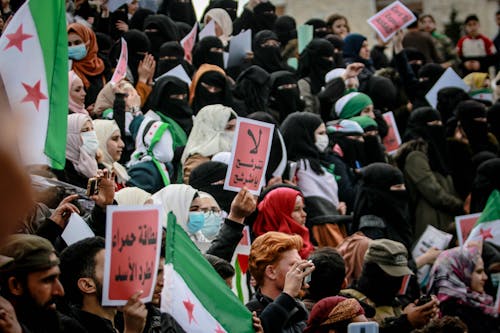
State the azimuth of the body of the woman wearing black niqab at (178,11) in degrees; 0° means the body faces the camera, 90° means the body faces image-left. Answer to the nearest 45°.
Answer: approximately 315°

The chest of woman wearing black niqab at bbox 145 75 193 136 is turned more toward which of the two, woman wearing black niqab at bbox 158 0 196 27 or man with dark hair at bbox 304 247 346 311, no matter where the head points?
the man with dark hair

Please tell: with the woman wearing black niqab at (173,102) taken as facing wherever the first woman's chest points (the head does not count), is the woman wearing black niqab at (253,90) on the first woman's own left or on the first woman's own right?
on the first woman's own left

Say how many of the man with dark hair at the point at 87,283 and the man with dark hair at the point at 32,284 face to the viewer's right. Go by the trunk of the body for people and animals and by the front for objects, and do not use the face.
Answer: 2

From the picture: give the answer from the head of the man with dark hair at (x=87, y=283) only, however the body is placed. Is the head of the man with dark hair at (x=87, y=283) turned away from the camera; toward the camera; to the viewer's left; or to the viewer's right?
to the viewer's right

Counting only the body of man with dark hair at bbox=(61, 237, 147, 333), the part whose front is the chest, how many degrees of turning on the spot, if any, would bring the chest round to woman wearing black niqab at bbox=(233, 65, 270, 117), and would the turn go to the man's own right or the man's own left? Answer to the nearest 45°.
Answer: approximately 90° to the man's own left

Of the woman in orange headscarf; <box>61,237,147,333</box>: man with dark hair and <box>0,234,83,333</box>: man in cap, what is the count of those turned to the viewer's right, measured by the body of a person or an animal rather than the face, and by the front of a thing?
2

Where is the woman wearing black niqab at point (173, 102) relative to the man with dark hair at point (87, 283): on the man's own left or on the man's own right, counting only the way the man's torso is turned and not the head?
on the man's own left
